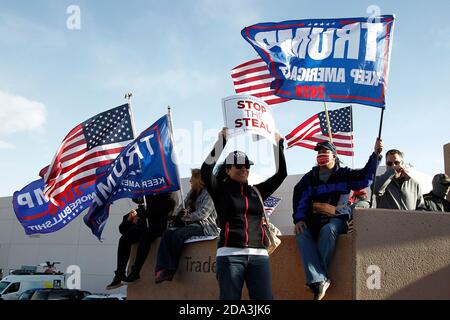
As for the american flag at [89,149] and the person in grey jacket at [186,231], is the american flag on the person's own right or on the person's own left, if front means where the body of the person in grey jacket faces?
on the person's own right

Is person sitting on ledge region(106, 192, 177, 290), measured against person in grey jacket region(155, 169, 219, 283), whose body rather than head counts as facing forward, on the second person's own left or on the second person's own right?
on the second person's own right

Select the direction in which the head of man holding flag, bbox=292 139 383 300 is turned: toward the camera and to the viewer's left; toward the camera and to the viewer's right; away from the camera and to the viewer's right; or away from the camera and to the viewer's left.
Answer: toward the camera and to the viewer's left

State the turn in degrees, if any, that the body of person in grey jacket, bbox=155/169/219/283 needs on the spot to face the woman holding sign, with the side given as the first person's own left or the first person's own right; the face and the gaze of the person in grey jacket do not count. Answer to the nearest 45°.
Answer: approximately 90° to the first person's own left

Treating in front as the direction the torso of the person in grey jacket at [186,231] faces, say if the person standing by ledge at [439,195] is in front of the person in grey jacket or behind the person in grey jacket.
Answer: behind

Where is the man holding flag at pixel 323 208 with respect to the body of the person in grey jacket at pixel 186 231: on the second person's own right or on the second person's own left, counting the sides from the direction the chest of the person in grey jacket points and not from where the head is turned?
on the second person's own left

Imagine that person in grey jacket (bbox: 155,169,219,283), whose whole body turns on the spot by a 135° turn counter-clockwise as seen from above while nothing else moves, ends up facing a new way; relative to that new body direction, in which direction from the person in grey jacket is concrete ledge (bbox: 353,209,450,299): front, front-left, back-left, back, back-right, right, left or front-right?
front
